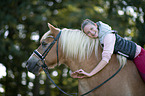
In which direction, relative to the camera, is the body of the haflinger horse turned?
to the viewer's left
